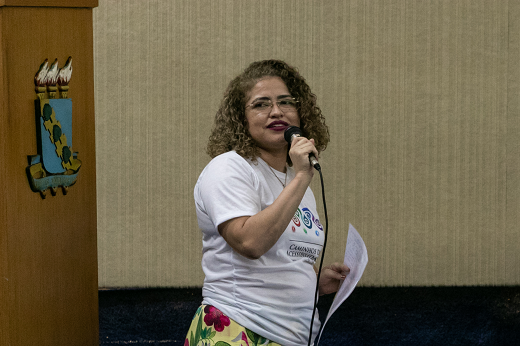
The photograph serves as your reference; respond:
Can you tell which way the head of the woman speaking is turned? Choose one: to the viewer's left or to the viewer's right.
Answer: to the viewer's right

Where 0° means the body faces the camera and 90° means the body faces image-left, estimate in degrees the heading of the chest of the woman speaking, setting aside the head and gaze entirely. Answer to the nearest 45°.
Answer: approximately 315°

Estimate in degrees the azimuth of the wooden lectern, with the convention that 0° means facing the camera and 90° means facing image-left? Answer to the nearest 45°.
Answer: approximately 0°
